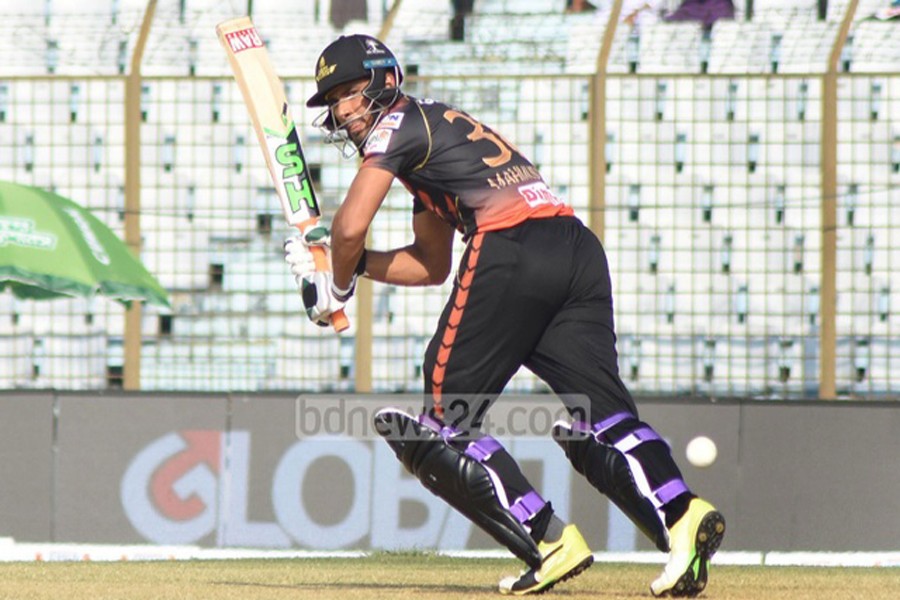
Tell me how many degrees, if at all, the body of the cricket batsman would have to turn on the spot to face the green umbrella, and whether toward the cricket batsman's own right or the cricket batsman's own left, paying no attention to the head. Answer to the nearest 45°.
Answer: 0° — they already face it

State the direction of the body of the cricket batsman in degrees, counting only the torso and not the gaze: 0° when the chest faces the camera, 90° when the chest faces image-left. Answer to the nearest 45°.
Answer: approximately 135°
